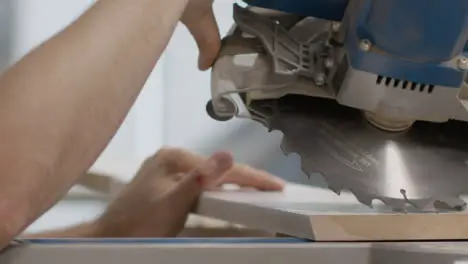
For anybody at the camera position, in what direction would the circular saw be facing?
facing to the left of the viewer
